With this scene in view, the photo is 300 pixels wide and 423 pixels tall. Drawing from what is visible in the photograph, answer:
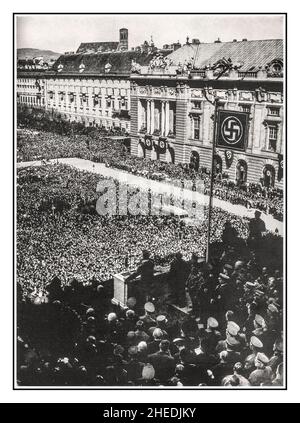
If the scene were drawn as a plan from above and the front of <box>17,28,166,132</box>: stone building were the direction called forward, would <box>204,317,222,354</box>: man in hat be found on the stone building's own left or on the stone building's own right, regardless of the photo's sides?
on the stone building's own left

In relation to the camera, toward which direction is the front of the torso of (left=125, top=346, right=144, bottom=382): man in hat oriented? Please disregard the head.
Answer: away from the camera

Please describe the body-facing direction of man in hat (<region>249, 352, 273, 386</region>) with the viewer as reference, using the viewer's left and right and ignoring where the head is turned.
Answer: facing away from the viewer and to the left of the viewer

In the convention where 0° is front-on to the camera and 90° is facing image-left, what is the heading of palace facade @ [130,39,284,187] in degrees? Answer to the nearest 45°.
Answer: approximately 45°

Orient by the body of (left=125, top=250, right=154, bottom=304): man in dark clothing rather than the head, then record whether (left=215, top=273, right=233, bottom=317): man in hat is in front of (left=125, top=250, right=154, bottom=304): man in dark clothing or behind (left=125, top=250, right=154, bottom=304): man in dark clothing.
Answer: behind

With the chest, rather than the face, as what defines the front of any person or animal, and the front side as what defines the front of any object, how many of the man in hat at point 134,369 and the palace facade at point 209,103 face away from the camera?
1

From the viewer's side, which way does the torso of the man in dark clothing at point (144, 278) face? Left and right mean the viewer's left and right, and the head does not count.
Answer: facing away from the viewer and to the left of the viewer

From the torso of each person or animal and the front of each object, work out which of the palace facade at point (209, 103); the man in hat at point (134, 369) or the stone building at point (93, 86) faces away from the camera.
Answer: the man in hat
